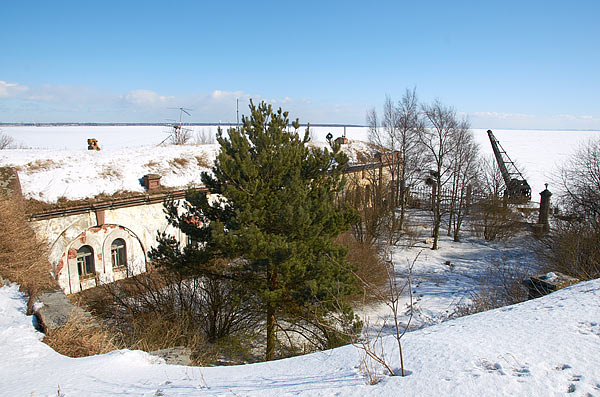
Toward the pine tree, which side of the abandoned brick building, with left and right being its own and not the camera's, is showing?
front

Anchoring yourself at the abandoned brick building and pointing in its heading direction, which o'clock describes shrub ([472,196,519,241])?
The shrub is roughly at 10 o'clock from the abandoned brick building.

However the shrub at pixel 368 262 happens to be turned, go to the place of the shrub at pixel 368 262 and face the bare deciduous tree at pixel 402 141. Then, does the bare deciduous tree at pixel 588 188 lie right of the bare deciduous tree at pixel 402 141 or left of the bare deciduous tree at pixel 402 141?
right

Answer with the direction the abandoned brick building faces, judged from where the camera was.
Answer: facing the viewer and to the right of the viewer

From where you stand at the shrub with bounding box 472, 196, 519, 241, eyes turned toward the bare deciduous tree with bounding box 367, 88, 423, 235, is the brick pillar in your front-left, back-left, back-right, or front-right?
back-right

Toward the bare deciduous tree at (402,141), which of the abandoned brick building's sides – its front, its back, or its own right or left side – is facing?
left

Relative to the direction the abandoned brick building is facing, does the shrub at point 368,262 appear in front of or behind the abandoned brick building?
in front

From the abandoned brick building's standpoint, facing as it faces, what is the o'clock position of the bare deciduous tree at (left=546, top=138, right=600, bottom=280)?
The bare deciduous tree is roughly at 11 o'clock from the abandoned brick building.

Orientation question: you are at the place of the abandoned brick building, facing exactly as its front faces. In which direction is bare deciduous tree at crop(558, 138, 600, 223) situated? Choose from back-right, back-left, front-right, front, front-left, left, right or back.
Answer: front-left

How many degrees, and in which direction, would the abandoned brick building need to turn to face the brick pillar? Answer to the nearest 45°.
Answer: approximately 45° to its left
